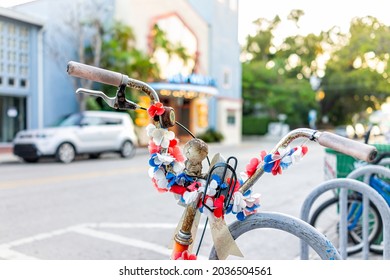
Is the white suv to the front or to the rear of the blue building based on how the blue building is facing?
to the front

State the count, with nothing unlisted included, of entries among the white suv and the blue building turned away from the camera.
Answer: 0

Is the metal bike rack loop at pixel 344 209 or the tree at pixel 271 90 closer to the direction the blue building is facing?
the metal bike rack loop

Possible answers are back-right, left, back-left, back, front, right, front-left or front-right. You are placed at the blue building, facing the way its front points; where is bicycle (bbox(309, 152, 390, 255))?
front-right

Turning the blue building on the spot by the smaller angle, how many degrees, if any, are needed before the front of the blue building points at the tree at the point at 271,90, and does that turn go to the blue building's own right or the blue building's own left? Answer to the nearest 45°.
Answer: approximately 90° to the blue building's own left

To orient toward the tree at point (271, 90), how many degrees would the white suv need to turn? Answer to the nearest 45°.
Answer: approximately 180°

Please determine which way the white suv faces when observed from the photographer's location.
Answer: facing the viewer and to the left of the viewer

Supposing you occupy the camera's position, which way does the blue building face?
facing the viewer and to the right of the viewer

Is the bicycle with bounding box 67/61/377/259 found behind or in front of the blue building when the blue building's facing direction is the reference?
in front

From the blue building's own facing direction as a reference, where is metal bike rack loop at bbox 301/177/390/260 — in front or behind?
in front

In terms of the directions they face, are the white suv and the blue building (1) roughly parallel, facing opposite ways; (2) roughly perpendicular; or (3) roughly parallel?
roughly perpendicular
